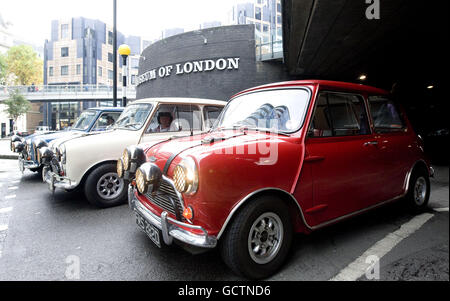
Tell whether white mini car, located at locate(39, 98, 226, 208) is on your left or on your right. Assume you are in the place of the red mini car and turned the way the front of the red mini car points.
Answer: on your right

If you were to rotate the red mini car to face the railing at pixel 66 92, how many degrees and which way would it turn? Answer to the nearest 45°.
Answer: approximately 90° to its right

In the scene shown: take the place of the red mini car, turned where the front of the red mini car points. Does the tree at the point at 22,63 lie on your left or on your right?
on your right

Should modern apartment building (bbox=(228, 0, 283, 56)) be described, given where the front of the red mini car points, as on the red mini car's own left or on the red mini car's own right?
on the red mini car's own right

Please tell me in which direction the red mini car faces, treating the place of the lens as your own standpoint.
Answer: facing the viewer and to the left of the viewer

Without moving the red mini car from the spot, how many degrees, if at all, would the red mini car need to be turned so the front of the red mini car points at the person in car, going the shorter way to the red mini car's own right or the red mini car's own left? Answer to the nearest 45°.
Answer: approximately 90° to the red mini car's own right

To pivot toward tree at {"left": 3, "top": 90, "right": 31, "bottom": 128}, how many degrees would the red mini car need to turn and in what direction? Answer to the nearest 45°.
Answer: approximately 90° to its right
